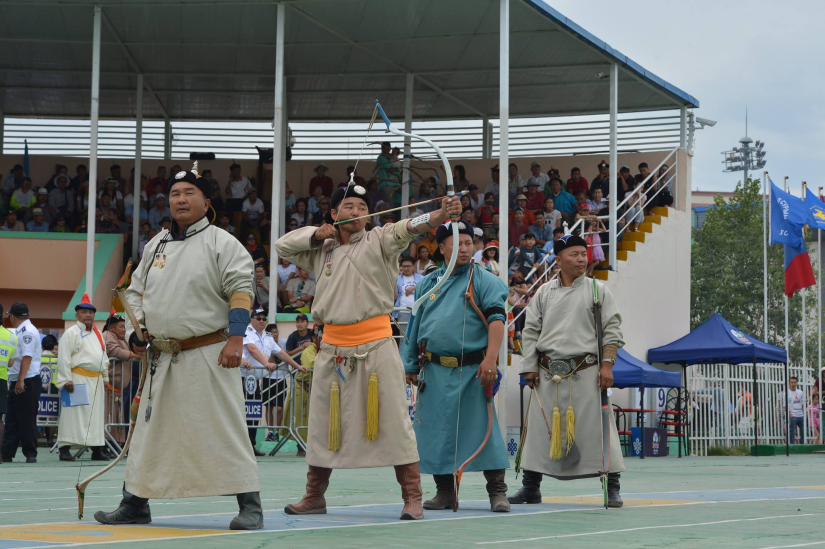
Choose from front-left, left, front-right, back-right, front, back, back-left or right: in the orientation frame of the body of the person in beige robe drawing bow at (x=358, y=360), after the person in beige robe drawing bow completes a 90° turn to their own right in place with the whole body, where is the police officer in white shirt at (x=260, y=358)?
right

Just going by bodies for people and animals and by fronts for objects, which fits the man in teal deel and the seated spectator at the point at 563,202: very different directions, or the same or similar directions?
same or similar directions

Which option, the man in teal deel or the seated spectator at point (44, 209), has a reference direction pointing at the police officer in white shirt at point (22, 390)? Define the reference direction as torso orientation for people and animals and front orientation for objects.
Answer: the seated spectator

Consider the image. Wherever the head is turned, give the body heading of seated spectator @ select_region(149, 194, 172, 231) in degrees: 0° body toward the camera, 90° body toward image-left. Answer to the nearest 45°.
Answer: approximately 0°

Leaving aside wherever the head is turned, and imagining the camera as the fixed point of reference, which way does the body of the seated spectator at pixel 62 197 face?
toward the camera

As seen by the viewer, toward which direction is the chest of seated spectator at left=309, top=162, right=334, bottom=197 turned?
toward the camera

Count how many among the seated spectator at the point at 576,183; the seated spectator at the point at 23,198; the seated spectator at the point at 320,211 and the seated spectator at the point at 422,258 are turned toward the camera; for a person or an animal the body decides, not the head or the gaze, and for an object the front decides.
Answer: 4

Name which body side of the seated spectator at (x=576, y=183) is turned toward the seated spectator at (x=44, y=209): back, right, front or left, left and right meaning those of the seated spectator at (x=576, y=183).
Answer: right

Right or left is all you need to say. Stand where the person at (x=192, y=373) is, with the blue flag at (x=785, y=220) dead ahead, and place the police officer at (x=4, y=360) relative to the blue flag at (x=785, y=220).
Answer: left

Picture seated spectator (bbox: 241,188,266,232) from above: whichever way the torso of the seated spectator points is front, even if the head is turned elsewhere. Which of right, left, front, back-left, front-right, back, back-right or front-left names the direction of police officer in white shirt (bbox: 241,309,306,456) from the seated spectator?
front

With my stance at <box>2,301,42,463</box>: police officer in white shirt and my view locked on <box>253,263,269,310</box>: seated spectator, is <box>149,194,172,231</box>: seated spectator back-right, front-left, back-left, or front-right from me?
front-left

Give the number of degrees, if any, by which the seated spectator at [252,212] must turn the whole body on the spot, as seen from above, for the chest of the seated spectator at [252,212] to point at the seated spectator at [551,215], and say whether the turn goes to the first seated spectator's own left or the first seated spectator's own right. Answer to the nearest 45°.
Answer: approximately 90° to the first seated spectator's own left

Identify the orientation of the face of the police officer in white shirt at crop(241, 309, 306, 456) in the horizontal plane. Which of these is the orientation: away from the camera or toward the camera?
toward the camera

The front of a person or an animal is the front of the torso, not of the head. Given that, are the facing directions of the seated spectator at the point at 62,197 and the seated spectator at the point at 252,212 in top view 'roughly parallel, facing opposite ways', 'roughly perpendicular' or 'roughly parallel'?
roughly parallel

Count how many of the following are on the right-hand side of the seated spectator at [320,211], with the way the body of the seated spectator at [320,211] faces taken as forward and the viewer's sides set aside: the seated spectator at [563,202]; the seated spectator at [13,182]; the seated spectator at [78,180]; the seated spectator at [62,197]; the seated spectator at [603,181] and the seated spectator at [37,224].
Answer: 4

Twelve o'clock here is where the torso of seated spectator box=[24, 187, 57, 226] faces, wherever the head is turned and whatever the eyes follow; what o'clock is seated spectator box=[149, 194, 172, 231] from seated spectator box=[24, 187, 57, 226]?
seated spectator box=[149, 194, 172, 231] is roughly at 10 o'clock from seated spectator box=[24, 187, 57, 226].

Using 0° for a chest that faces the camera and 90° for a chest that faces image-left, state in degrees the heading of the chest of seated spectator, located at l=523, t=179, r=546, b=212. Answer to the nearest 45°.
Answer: approximately 0°
